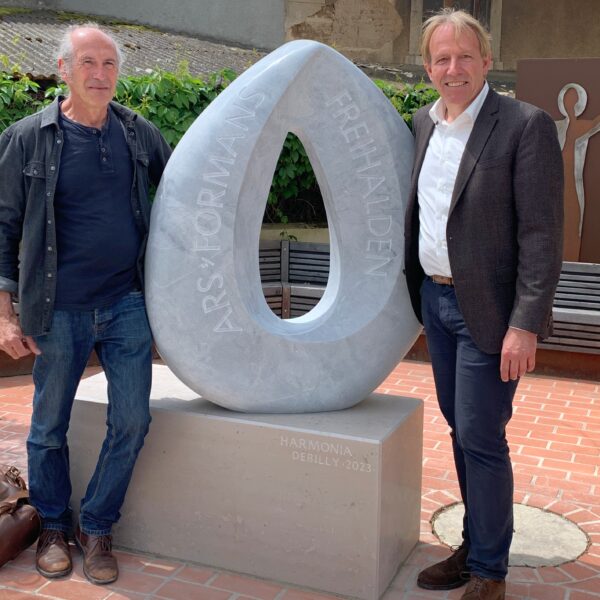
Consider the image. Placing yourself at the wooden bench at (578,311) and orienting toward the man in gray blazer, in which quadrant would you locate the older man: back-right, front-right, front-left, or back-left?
front-right

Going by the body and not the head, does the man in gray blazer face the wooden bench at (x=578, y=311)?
no

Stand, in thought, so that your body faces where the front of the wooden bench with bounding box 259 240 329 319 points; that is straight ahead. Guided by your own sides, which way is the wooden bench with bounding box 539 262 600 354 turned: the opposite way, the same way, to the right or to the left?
the same way

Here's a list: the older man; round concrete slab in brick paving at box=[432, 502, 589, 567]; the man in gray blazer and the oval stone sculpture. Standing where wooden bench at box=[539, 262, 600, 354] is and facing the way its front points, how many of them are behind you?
0

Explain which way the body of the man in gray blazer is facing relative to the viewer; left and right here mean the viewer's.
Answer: facing the viewer and to the left of the viewer

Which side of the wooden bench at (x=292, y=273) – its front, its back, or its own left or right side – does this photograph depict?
front

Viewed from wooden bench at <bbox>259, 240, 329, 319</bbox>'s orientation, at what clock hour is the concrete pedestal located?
The concrete pedestal is roughly at 12 o'clock from the wooden bench.

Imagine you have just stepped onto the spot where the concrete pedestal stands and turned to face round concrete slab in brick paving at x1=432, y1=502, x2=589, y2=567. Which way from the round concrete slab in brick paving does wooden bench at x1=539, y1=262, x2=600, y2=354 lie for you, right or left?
left

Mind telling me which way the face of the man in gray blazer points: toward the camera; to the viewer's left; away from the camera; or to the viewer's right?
toward the camera

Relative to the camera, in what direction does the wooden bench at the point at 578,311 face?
facing the viewer

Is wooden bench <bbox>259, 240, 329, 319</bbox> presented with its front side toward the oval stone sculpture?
yes

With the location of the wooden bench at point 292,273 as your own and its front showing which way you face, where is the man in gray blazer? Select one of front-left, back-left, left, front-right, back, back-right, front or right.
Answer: front

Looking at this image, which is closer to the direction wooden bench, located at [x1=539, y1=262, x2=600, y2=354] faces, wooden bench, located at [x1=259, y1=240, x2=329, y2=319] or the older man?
the older man

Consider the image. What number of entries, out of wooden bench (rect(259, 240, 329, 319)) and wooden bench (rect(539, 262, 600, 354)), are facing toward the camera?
2

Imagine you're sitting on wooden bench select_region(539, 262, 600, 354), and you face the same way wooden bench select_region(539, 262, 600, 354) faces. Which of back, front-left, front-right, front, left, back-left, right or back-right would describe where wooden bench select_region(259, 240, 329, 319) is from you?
right

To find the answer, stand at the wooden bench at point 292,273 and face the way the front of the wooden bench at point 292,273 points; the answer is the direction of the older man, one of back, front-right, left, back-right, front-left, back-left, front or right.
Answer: front

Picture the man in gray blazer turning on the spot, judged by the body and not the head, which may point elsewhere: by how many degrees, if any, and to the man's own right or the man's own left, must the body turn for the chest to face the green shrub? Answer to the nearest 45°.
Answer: approximately 90° to the man's own right
